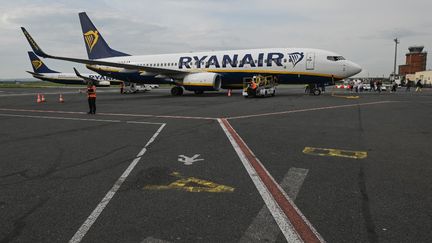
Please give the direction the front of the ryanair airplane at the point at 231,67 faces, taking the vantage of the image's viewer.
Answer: facing the viewer and to the right of the viewer
